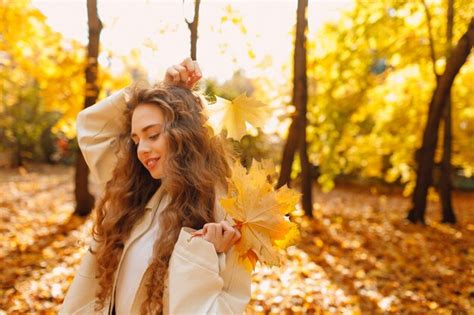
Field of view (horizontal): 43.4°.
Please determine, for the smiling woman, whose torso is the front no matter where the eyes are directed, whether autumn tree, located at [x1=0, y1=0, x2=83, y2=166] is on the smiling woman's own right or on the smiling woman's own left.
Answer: on the smiling woman's own right

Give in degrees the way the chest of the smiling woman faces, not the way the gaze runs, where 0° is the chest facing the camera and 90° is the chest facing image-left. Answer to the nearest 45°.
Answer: approximately 45°
